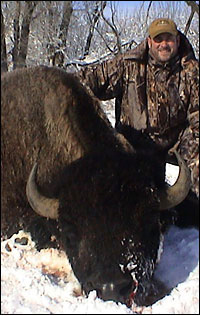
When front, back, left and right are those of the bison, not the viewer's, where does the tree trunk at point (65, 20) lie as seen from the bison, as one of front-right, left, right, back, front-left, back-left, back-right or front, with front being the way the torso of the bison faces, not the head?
back-left

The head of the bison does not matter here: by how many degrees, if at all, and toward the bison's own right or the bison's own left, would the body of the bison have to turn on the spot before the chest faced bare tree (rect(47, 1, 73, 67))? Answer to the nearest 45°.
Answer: approximately 135° to the bison's own left

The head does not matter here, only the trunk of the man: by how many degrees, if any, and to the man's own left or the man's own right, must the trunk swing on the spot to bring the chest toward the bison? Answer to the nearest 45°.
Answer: approximately 45° to the man's own right

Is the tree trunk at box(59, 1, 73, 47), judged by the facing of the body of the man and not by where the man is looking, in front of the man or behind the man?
behind

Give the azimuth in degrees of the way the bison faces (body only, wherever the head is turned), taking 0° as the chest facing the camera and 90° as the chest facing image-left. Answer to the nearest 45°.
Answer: approximately 315°

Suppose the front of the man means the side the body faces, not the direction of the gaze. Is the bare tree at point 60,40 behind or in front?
behind
